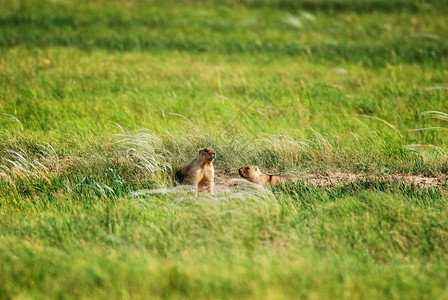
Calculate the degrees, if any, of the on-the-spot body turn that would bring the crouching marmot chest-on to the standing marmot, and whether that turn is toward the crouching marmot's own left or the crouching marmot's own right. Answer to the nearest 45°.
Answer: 0° — it already faces it

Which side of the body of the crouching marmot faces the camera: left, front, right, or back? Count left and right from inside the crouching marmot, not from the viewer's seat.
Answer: left
